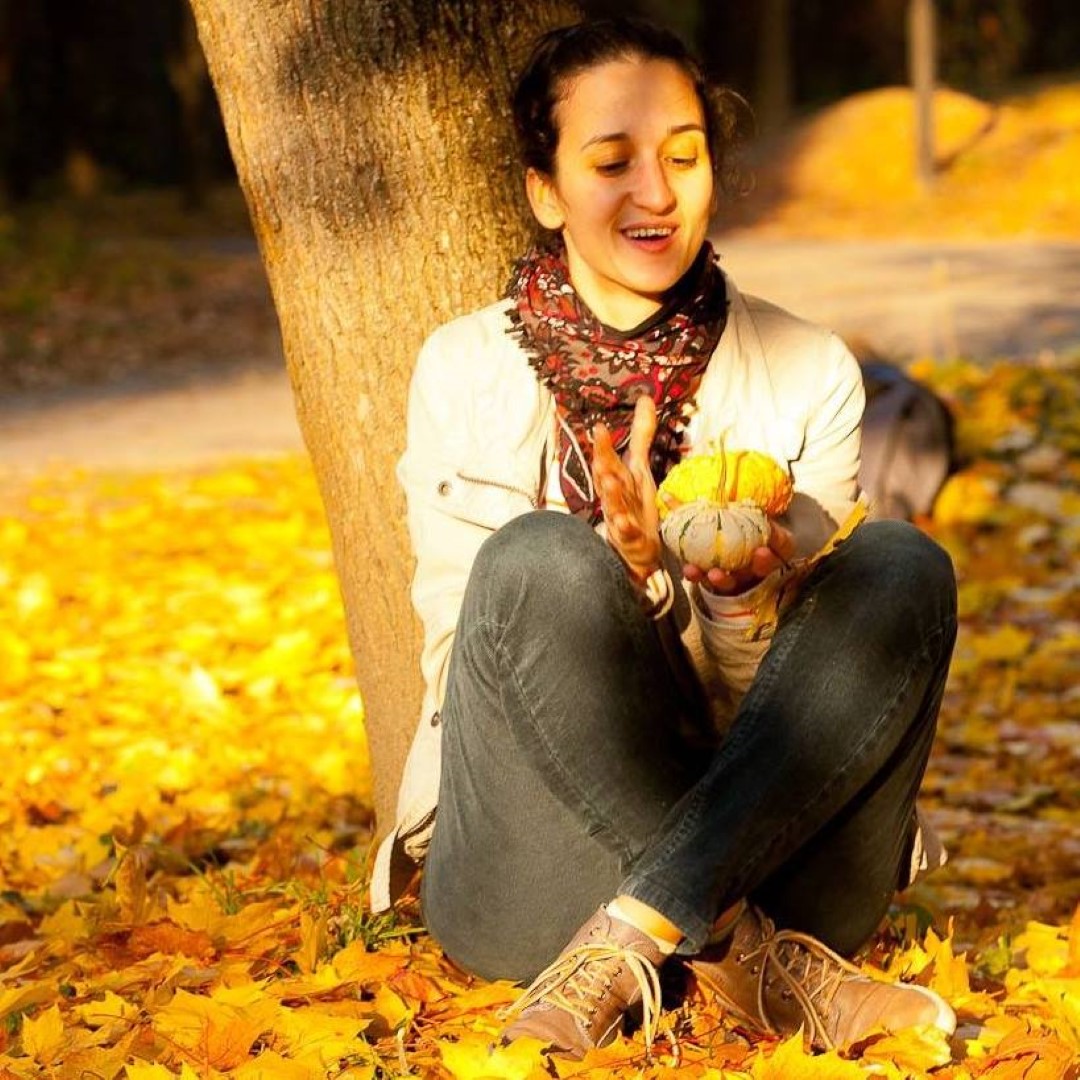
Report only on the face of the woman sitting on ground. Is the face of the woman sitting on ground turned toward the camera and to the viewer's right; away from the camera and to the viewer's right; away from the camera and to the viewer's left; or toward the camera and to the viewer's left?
toward the camera and to the viewer's right

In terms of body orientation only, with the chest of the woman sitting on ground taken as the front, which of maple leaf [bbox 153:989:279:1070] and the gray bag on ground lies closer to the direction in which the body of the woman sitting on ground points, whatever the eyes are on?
the maple leaf

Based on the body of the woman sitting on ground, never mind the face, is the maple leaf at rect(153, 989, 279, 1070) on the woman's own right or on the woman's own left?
on the woman's own right

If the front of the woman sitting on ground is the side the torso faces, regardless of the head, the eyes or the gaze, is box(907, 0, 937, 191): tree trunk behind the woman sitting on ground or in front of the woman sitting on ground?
behind

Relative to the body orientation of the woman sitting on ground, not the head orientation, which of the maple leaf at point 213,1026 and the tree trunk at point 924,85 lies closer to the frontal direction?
the maple leaf

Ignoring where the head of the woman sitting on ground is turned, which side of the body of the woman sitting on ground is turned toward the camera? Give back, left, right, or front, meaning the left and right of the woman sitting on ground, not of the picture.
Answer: front

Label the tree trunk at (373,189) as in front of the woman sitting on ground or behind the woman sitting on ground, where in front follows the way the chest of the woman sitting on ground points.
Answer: behind

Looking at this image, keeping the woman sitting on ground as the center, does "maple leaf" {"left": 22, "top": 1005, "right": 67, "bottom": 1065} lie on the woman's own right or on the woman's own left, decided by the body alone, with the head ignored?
on the woman's own right
